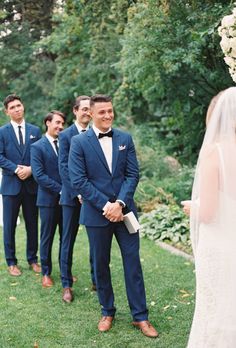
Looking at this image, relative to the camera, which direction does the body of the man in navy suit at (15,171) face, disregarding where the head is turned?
toward the camera

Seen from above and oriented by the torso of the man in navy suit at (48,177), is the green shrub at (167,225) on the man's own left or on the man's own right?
on the man's own left

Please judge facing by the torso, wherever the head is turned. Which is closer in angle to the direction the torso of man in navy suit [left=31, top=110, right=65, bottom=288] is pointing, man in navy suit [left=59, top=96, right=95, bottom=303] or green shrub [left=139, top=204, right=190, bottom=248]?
the man in navy suit

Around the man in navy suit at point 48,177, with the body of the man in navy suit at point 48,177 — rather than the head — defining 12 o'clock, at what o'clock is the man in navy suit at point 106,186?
the man in navy suit at point 106,186 is roughly at 1 o'clock from the man in navy suit at point 48,177.

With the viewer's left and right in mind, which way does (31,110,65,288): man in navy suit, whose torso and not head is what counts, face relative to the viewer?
facing the viewer and to the right of the viewer

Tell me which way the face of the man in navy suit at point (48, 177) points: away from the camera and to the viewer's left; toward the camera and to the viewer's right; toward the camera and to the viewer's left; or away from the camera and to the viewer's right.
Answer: toward the camera and to the viewer's right

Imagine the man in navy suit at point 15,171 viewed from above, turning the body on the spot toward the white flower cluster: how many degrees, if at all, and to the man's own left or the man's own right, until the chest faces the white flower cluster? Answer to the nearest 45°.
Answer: approximately 45° to the man's own left

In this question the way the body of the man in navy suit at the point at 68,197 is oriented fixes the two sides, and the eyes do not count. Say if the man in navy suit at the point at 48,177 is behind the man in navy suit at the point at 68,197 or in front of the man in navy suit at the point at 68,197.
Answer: behind

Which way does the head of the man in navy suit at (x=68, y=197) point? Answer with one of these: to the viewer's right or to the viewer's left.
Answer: to the viewer's right

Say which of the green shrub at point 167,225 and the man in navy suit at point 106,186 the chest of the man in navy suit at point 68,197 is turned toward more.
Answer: the man in navy suit

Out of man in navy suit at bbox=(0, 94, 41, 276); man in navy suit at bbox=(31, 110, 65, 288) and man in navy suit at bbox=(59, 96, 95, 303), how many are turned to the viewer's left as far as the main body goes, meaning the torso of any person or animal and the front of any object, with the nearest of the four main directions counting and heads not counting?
0

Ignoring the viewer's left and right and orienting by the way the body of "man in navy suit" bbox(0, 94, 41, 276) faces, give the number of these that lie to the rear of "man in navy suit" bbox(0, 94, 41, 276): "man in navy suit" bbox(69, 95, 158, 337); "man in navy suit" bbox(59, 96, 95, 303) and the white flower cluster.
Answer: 0

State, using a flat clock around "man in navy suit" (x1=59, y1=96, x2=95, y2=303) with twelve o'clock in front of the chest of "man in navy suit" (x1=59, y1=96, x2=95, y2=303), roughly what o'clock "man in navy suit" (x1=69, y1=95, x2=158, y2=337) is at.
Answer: "man in navy suit" (x1=69, y1=95, x2=158, y2=337) is roughly at 1 o'clock from "man in navy suit" (x1=59, y1=96, x2=95, y2=303).

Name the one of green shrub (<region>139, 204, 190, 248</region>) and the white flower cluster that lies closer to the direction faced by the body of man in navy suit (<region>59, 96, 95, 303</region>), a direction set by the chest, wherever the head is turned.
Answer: the white flower cluster

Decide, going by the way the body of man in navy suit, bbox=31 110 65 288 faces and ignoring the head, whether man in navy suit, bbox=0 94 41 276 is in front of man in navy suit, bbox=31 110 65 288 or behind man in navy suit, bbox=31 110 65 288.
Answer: behind

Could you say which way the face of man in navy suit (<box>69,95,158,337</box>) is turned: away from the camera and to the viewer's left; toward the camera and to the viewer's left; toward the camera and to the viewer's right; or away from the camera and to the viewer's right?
toward the camera and to the viewer's right

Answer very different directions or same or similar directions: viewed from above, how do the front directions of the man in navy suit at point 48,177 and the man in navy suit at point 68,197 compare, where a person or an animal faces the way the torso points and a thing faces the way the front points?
same or similar directions

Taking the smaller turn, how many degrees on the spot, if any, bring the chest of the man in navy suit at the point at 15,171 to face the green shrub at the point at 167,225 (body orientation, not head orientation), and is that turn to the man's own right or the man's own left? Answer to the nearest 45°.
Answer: approximately 135° to the man's own left
